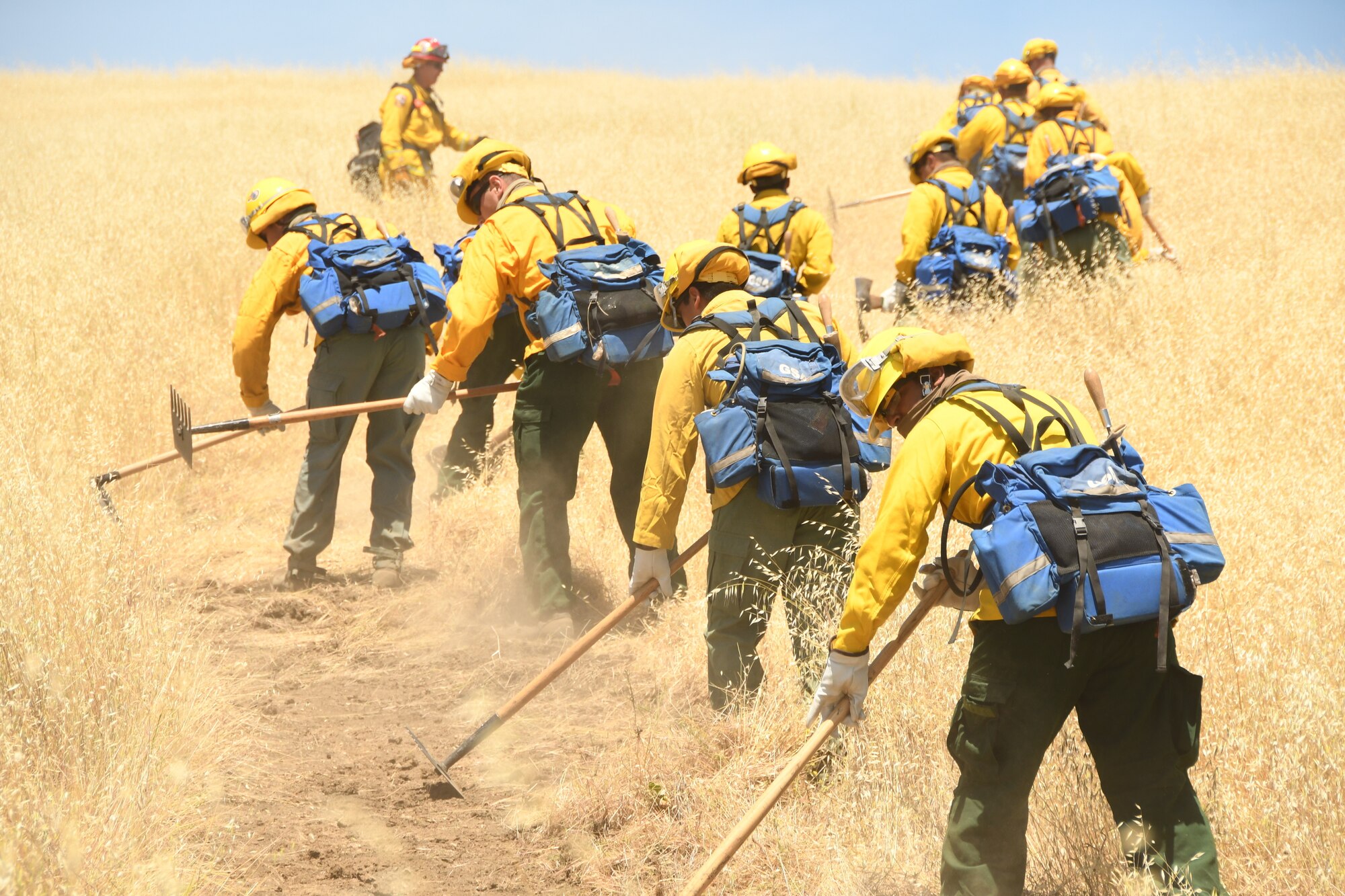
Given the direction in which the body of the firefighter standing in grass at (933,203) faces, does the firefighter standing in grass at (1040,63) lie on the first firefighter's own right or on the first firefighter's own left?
on the first firefighter's own right

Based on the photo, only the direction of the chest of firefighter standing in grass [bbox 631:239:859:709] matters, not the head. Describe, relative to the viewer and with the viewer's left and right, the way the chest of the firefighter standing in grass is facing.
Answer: facing away from the viewer and to the left of the viewer

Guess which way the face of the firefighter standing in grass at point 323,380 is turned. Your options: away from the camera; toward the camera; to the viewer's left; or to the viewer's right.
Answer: to the viewer's left

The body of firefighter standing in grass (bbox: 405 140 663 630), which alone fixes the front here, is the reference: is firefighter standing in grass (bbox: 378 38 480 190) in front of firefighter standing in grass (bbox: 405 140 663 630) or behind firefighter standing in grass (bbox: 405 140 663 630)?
in front

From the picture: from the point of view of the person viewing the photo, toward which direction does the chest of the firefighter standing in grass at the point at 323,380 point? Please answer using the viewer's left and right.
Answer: facing away from the viewer and to the left of the viewer

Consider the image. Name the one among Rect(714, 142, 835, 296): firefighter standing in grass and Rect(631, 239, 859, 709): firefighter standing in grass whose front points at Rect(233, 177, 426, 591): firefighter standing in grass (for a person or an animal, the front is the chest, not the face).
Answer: Rect(631, 239, 859, 709): firefighter standing in grass

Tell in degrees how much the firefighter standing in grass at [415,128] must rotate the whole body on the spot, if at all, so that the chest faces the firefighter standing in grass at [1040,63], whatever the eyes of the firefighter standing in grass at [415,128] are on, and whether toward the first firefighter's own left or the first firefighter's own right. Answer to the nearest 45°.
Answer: approximately 45° to the first firefighter's own left

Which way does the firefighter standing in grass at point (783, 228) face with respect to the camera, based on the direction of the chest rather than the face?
away from the camera

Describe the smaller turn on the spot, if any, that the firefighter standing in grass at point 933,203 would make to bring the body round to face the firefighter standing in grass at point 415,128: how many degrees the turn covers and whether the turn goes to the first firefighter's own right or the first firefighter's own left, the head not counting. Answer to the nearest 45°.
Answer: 0° — they already face them

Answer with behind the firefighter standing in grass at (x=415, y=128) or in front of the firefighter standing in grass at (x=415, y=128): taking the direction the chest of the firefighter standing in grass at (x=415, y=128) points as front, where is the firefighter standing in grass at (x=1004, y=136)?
in front

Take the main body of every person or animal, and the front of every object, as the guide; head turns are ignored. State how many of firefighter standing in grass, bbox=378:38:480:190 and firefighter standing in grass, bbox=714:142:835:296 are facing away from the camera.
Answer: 1

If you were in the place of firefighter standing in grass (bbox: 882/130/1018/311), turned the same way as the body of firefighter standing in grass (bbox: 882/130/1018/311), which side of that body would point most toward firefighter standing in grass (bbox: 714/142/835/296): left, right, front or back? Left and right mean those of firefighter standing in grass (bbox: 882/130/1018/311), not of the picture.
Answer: left

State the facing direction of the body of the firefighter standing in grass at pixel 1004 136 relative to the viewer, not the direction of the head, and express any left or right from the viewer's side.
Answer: facing away from the viewer and to the left of the viewer

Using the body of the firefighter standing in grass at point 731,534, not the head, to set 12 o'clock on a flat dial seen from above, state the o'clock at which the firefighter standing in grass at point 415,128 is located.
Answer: the firefighter standing in grass at point 415,128 is roughly at 1 o'clock from the firefighter standing in grass at point 731,534.

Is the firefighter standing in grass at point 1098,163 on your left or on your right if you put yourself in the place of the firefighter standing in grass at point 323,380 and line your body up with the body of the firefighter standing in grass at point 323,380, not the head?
on your right

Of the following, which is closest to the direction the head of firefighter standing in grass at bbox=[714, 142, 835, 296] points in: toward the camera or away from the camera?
away from the camera

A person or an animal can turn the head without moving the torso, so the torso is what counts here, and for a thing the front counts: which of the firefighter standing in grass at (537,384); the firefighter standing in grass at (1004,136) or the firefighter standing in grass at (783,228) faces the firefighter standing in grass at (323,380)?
the firefighter standing in grass at (537,384)
